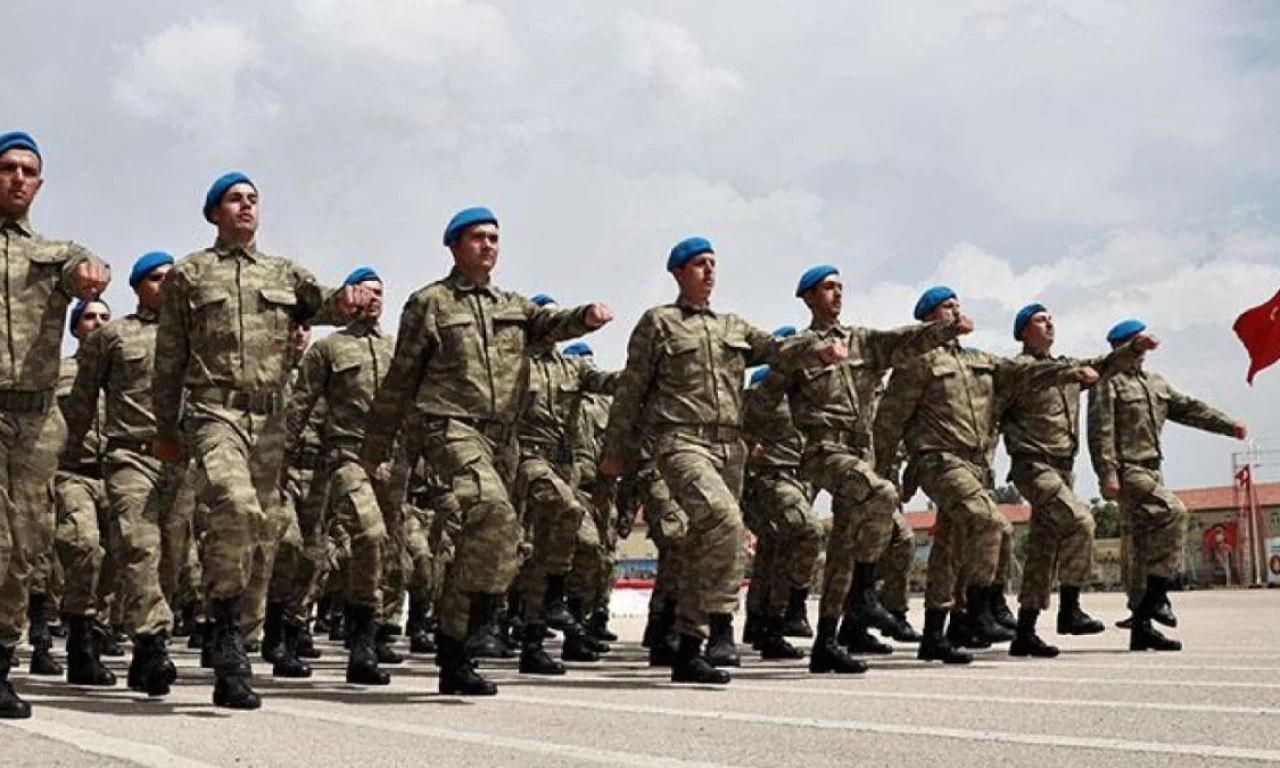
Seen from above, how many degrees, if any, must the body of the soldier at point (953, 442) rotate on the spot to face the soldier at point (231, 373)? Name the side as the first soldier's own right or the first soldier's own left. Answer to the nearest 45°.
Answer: approximately 90° to the first soldier's own right

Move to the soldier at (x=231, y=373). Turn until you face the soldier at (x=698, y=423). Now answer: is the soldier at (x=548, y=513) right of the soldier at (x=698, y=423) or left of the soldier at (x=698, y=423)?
left

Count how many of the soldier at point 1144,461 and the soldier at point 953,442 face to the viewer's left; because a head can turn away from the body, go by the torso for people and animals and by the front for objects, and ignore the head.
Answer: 0

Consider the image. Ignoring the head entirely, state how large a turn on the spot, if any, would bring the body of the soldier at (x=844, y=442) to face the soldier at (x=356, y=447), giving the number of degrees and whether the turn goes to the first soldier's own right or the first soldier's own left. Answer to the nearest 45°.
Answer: approximately 135° to the first soldier's own right

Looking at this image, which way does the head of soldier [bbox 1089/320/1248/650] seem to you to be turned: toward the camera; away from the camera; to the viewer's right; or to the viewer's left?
to the viewer's right

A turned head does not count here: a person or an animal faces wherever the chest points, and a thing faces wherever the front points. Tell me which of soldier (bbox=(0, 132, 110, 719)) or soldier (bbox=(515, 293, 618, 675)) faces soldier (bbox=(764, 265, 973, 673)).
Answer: soldier (bbox=(515, 293, 618, 675))

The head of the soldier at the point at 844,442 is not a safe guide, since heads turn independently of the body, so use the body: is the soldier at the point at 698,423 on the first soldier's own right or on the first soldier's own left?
on the first soldier's own right

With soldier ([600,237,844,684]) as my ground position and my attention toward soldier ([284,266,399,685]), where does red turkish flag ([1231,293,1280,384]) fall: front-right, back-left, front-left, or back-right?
back-right

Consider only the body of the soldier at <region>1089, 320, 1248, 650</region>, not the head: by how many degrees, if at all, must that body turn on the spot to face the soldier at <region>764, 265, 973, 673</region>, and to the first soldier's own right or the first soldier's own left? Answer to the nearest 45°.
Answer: approximately 90° to the first soldier's own right

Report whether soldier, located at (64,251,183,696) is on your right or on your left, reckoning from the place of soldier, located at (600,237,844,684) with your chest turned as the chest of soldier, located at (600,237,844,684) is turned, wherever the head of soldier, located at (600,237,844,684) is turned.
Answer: on your right
